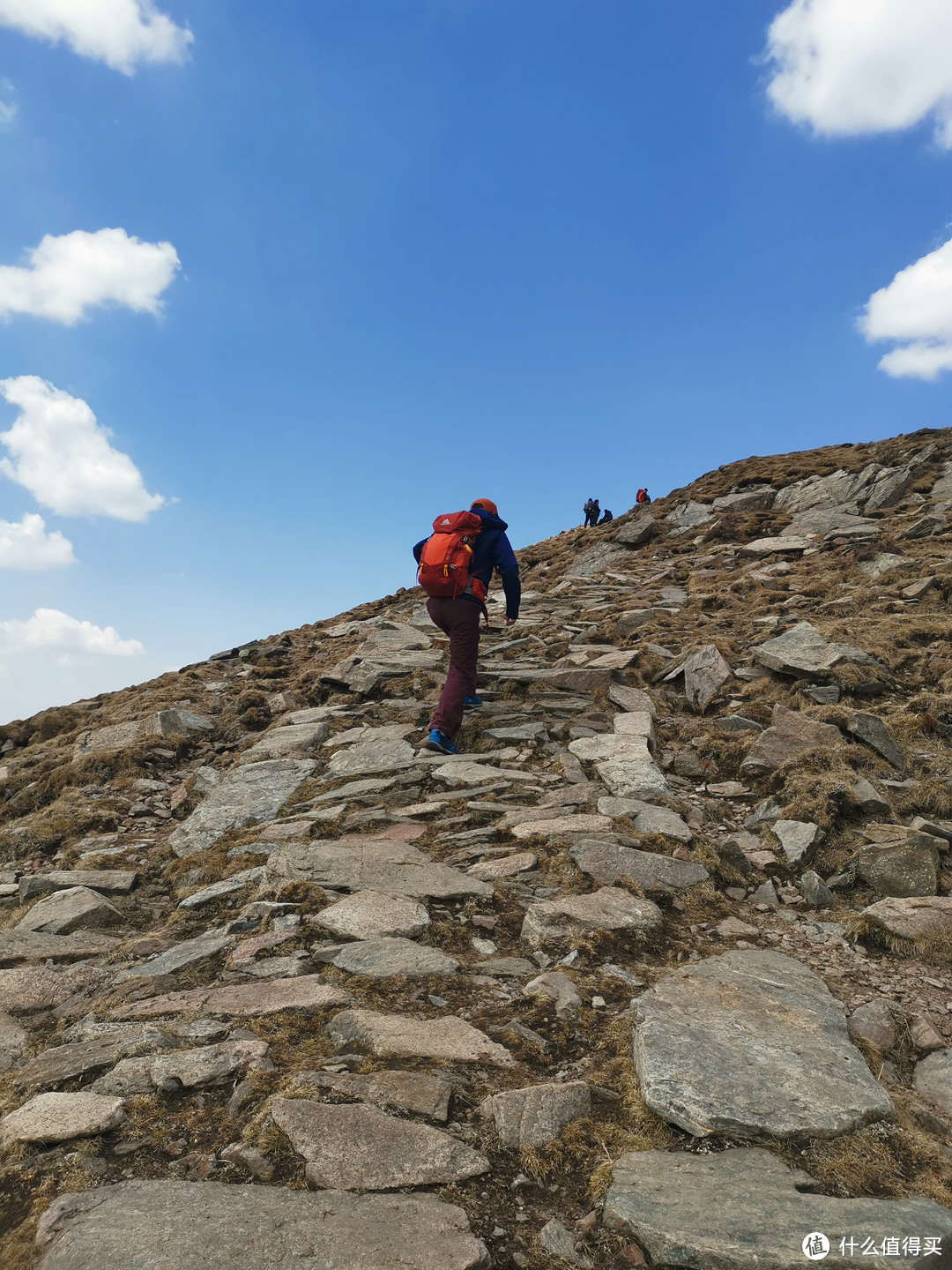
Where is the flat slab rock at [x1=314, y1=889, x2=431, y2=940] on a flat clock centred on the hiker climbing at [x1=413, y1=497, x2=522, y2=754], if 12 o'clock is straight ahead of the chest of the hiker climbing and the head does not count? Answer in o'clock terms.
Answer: The flat slab rock is roughly at 5 o'clock from the hiker climbing.

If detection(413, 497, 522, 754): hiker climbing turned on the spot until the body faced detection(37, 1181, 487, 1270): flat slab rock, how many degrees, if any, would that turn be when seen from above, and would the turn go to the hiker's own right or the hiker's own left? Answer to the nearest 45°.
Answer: approximately 135° to the hiker's own right

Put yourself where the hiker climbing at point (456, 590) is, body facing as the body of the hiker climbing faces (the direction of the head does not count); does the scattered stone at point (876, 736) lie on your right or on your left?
on your right

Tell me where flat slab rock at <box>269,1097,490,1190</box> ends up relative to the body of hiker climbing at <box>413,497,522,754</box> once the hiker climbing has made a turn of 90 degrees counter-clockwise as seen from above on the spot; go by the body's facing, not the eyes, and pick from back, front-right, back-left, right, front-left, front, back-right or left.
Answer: back-left

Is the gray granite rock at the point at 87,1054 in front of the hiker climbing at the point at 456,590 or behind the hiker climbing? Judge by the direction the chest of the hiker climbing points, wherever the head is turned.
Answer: behind

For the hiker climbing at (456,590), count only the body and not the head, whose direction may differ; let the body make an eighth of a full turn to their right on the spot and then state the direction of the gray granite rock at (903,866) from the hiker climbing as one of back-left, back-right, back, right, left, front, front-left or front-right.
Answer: front-right

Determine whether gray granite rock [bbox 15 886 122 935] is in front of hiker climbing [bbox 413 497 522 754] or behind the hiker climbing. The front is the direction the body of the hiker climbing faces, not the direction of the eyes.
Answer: behind

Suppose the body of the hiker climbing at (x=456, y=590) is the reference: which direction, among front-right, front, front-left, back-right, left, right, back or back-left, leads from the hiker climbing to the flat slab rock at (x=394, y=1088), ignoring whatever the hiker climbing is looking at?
back-right

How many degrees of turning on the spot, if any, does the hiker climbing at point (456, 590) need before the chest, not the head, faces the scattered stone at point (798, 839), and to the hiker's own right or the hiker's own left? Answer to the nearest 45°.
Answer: approximately 90° to the hiker's own right

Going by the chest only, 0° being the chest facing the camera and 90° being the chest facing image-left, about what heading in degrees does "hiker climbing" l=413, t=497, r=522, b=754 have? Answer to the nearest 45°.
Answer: approximately 225°

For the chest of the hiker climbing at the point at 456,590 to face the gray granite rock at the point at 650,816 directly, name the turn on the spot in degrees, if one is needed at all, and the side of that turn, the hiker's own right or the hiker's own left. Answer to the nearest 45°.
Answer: approximately 90° to the hiker's own right

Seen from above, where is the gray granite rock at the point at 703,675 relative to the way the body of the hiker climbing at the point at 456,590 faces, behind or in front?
in front

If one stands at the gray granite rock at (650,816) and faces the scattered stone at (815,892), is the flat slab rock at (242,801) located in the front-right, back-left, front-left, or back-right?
back-right

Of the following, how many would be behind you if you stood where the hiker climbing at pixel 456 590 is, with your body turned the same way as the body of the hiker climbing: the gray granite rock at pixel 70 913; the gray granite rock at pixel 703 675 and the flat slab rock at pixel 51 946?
2
